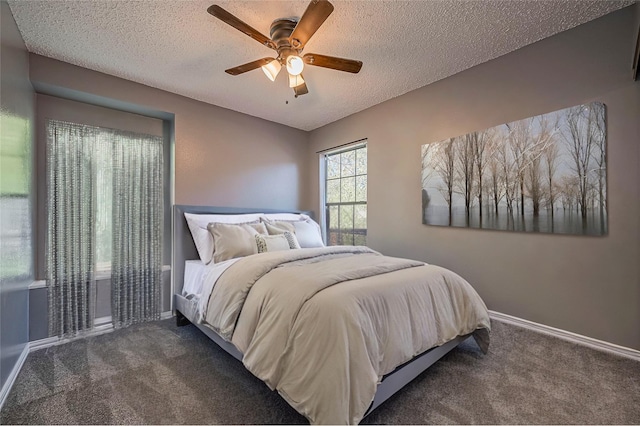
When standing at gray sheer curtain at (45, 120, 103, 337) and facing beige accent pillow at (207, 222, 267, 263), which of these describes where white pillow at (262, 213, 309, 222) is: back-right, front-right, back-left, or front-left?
front-left

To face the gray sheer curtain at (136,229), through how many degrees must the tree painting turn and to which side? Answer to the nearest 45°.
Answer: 0° — it already faces it

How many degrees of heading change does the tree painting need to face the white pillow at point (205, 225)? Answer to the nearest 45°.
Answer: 0° — it already faces it

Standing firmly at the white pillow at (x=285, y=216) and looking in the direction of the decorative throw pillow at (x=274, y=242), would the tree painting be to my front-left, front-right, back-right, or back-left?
front-left

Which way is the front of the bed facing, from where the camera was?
facing the viewer and to the right of the viewer

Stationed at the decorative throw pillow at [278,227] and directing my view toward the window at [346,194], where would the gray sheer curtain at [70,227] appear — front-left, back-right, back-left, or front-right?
back-left

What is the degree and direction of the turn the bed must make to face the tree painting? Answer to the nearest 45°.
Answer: approximately 90° to its left

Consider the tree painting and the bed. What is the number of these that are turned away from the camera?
0

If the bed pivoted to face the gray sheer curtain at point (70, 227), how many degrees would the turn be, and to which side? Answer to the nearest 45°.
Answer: approximately 135° to its right
